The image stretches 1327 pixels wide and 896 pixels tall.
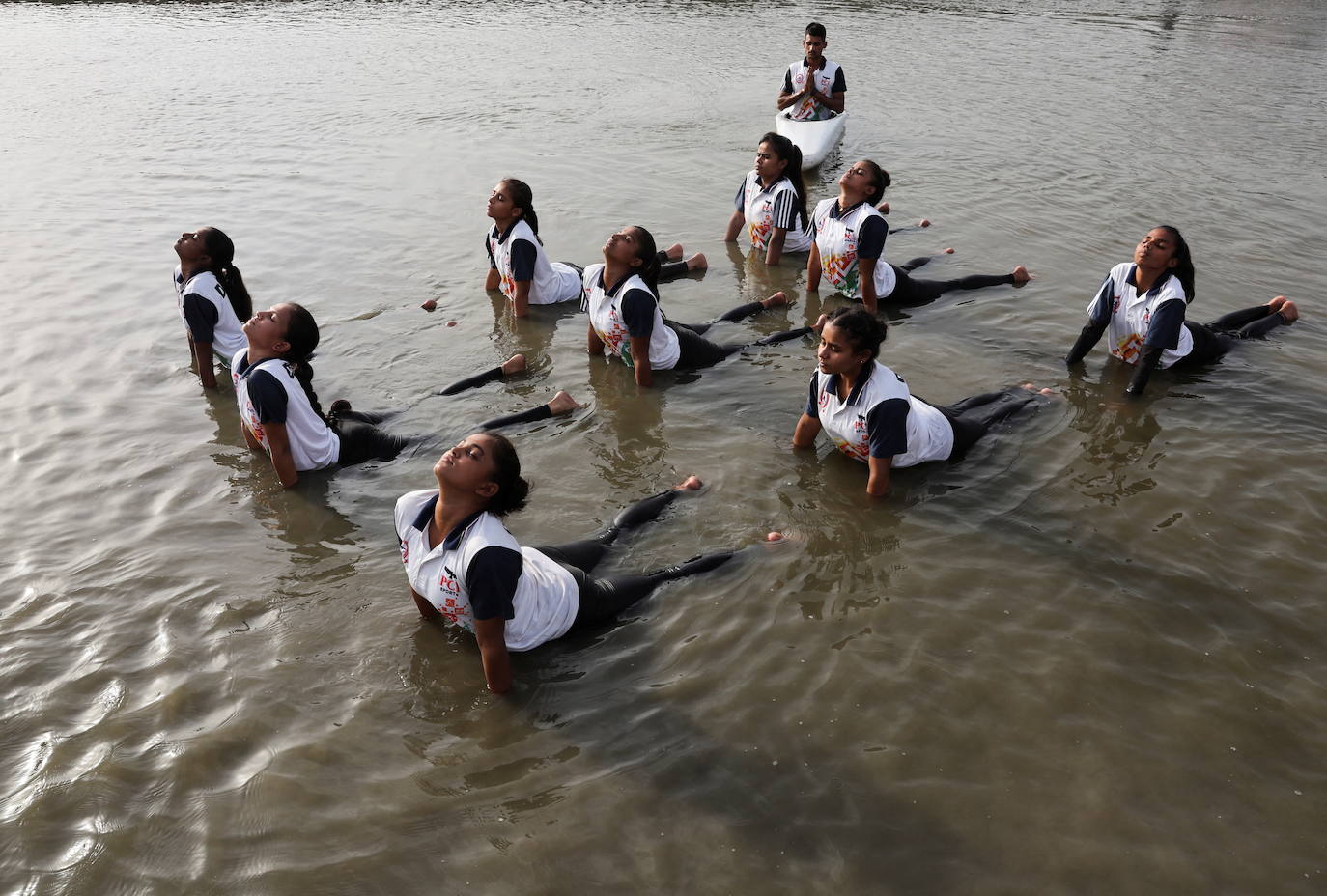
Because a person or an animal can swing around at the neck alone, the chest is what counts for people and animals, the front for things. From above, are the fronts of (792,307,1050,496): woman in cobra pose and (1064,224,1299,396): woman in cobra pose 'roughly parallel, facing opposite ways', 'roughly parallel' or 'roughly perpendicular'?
roughly parallel

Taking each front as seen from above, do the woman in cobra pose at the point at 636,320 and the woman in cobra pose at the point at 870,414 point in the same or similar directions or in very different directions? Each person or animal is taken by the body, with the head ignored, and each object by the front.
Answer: same or similar directions

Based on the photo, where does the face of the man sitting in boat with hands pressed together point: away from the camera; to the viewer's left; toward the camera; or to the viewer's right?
toward the camera

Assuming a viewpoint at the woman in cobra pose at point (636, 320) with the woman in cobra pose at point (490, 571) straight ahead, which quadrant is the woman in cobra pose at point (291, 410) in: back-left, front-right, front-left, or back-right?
front-right

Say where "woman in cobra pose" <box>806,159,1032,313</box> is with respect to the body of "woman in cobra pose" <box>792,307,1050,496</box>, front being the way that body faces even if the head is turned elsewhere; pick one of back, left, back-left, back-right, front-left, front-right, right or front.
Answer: back-right

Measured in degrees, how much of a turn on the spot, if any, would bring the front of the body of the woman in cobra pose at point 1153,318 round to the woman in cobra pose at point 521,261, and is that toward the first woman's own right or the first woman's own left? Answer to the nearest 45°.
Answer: approximately 45° to the first woman's own right

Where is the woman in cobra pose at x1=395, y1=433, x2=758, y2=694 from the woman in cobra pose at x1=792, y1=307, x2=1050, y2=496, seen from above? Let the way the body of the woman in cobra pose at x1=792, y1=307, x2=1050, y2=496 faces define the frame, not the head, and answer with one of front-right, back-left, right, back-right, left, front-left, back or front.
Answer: front

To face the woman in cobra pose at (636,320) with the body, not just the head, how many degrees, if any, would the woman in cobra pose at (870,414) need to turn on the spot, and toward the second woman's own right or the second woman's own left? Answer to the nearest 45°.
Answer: approximately 90° to the second woman's own right

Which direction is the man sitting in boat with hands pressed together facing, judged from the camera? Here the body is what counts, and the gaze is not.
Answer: toward the camera

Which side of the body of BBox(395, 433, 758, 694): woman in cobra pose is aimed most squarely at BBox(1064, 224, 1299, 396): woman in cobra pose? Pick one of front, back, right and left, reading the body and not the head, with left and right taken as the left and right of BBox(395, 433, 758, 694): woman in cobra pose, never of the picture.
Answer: back

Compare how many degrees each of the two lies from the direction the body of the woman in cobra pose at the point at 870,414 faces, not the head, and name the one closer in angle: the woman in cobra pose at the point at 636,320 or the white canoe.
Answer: the woman in cobra pose

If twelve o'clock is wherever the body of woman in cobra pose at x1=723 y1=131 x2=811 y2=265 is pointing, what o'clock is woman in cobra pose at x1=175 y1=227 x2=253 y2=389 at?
woman in cobra pose at x1=175 y1=227 x2=253 y2=389 is roughly at 12 o'clock from woman in cobra pose at x1=723 y1=131 x2=811 y2=265.

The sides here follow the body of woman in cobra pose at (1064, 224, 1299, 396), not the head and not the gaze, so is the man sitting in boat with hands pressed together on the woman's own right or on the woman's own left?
on the woman's own right

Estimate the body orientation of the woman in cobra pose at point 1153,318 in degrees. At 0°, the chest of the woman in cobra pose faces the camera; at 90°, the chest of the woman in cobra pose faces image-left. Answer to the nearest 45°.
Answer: approximately 45°

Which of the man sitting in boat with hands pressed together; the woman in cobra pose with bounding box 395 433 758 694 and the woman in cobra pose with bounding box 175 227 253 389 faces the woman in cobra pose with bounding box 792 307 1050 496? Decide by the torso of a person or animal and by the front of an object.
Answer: the man sitting in boat with hands pressed together

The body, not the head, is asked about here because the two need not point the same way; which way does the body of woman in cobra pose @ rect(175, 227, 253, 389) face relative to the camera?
to the viewer's left

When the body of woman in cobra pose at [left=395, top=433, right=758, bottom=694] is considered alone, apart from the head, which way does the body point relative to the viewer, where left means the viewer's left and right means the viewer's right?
facing the viewer and to the left of the viewer
